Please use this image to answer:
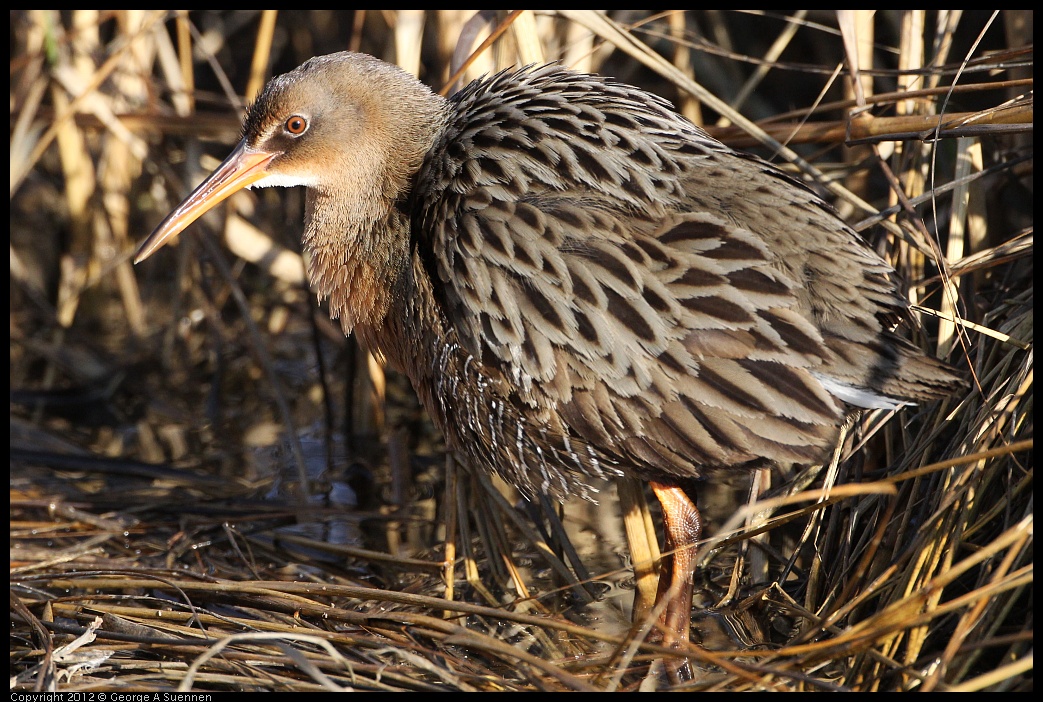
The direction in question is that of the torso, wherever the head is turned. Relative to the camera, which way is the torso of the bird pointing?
to the viewer's left
